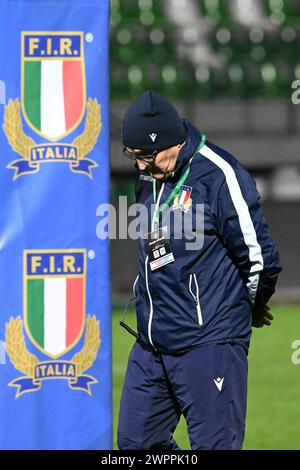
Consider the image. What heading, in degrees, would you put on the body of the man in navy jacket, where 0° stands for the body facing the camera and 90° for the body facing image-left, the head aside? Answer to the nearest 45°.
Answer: approximately 45°

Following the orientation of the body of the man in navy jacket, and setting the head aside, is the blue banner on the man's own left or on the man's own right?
on the man's own right

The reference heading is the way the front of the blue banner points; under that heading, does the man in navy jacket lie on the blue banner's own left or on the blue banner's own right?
on the blue banner's own left

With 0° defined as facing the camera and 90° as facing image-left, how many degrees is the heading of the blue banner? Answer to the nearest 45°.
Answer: approximately 0°
